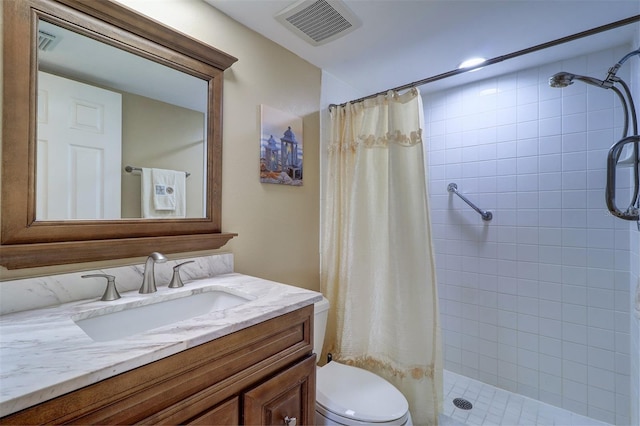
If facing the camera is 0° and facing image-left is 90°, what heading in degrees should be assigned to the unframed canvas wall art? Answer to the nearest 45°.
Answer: approximately 315°

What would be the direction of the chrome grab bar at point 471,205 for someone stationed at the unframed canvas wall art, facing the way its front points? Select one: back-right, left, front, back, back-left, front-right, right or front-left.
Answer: front-left

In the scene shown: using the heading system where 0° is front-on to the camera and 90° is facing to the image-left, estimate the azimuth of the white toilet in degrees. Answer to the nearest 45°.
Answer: approximately 315°

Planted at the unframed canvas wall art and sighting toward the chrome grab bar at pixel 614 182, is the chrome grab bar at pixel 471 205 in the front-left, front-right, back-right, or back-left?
front-left

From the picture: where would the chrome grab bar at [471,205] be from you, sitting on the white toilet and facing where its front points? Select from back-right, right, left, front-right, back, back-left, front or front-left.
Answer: left

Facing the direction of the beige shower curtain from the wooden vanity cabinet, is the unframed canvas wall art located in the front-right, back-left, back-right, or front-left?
front-left

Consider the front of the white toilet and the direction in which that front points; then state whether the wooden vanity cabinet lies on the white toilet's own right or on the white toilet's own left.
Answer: on the white toilet's own right

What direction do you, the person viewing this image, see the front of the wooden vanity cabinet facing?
facing the viewer and to the right of the viewer

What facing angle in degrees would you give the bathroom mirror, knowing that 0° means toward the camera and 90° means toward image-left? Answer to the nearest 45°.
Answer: approximately 315°

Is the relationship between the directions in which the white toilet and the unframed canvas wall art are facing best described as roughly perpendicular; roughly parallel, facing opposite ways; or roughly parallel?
roughly parallel

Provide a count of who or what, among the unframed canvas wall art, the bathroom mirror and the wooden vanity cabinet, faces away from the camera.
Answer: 0

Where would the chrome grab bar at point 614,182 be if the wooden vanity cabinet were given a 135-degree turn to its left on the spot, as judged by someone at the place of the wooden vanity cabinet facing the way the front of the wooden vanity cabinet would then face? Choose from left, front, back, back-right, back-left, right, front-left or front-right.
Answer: right

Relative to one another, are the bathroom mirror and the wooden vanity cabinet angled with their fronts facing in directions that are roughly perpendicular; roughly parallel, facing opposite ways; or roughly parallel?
roughly parallel

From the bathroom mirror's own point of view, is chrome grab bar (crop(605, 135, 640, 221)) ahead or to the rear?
ahead
